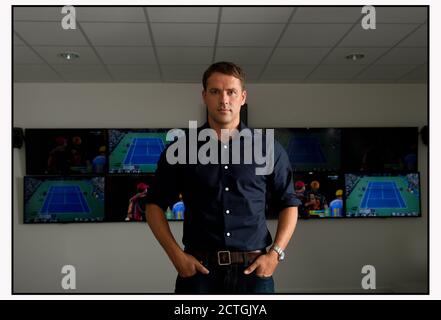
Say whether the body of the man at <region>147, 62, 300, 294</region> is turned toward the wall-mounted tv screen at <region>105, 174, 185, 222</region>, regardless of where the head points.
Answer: no

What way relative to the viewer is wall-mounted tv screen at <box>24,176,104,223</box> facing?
toward the camera

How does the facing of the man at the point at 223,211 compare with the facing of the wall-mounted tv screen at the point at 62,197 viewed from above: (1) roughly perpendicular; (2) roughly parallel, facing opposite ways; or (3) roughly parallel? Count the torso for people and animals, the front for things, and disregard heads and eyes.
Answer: roughly parallel

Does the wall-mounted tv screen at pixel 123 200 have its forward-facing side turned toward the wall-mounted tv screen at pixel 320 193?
no

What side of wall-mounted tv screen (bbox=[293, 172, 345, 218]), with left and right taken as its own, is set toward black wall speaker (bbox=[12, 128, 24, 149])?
right

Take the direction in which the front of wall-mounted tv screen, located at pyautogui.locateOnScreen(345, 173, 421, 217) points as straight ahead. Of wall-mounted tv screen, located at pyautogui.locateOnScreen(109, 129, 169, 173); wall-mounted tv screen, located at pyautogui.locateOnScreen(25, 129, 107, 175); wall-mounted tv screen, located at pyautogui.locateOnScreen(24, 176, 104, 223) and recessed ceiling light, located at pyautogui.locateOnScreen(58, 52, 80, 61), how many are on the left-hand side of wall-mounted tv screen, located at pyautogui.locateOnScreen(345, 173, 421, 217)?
0

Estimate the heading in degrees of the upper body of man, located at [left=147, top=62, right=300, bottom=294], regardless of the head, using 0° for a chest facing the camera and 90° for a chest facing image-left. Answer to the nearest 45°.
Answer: approximately 0°

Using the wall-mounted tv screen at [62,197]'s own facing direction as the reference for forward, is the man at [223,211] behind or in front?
in front

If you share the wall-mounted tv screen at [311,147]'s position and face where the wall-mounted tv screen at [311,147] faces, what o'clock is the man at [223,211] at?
The man is roughly at 12 o'clock from the wall-mounted tv screen.

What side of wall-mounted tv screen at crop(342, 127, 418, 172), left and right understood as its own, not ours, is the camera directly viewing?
front

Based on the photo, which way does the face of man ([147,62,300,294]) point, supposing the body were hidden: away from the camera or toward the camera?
toward the camera

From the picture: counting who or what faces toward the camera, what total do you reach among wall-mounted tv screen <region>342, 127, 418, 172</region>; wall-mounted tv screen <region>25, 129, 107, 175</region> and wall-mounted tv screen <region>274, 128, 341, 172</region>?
3

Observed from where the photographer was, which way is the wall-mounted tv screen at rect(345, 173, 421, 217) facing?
facing the viewer

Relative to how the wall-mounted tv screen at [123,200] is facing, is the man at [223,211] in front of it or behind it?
in front

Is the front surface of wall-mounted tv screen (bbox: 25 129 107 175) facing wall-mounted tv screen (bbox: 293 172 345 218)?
no
